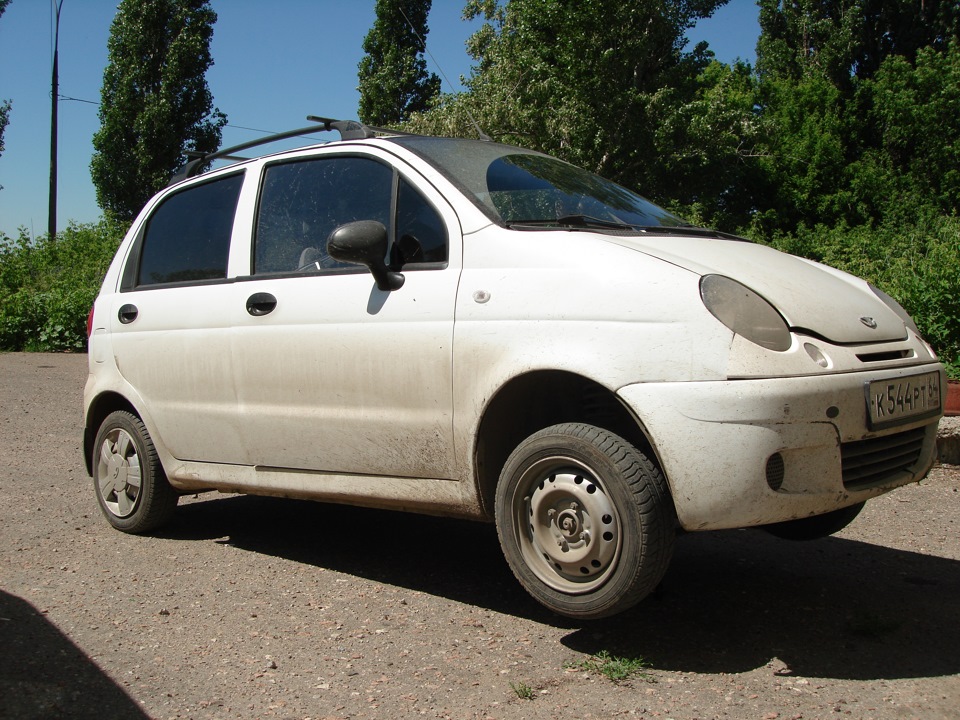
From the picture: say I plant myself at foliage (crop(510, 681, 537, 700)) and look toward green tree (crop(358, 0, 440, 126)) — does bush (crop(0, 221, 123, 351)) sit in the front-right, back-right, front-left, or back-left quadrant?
front-left

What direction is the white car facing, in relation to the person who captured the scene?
facing the viewer and to the right of the viewer

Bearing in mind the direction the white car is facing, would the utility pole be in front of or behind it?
behind

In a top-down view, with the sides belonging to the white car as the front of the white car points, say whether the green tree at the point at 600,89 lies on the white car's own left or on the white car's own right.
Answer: on the white car's own left

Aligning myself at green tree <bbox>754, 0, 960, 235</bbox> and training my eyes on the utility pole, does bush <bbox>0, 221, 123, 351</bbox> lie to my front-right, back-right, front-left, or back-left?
front-left

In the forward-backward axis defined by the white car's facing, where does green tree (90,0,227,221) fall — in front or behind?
behind

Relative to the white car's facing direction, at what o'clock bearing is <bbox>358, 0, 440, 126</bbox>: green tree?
The green tree is roughly at 7 o'clock from the white car.

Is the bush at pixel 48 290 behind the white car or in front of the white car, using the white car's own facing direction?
behind
